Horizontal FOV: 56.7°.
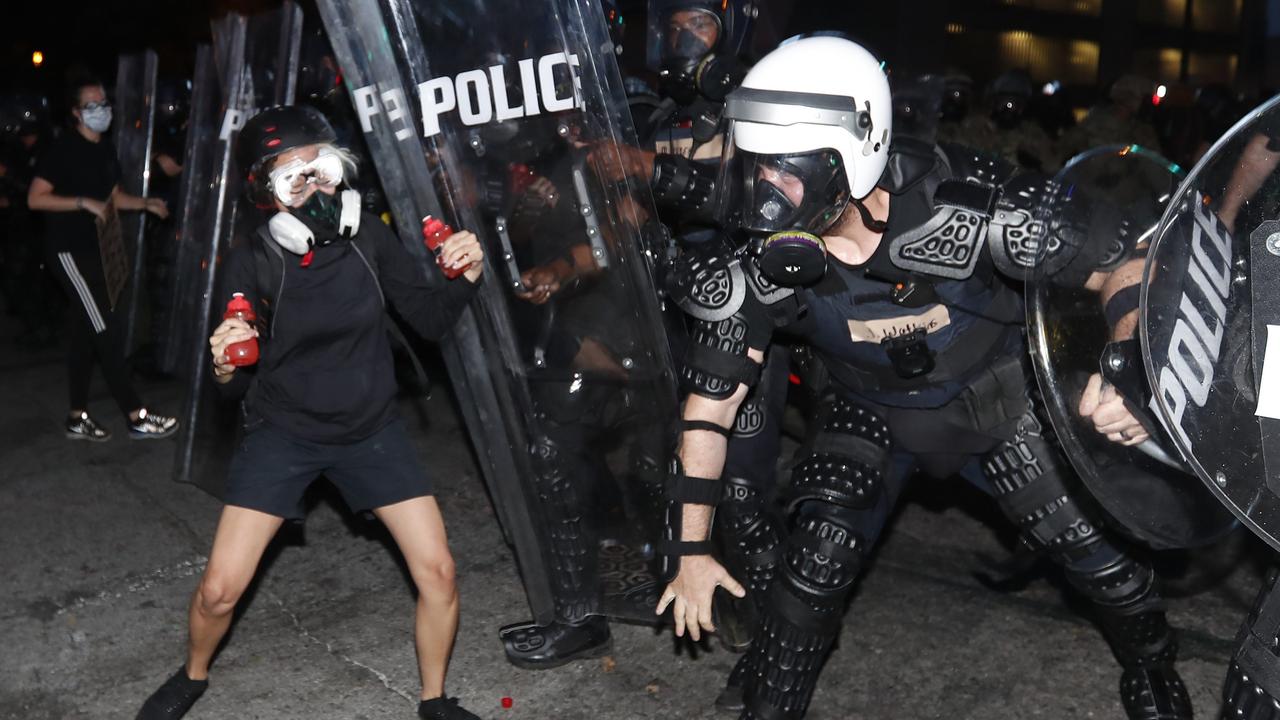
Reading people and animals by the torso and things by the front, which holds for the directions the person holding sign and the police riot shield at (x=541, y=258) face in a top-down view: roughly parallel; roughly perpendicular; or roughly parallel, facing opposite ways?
roughly perpendicular

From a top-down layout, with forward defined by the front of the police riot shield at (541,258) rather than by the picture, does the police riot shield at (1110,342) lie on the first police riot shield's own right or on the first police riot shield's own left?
on the first police riot shield's own left

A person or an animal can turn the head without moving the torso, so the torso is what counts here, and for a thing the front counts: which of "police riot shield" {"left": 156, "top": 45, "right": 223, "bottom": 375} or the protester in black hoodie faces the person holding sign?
the police riot shield

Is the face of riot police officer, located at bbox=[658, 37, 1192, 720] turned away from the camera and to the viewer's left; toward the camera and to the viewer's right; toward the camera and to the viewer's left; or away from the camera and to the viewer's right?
toward the camera and to the viewer's left

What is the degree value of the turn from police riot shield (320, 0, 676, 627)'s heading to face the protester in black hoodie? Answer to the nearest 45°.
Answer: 0° — it already faces them

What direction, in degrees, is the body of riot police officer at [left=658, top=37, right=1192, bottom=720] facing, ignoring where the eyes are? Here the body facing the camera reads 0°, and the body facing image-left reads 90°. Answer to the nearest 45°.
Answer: approximately 45°

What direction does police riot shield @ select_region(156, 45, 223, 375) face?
to the viewer's left

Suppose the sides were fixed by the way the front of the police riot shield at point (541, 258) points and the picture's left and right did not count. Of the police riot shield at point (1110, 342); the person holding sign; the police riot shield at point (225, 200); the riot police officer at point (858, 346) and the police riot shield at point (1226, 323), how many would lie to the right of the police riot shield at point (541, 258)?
2

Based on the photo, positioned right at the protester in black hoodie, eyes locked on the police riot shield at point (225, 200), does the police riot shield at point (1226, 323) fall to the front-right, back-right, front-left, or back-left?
back-right

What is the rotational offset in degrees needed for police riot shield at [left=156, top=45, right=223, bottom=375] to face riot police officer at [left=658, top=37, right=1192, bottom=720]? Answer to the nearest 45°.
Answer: approximately 90° to its left

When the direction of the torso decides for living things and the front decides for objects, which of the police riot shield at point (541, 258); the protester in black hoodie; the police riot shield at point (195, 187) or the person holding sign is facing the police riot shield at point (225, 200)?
the person holding sign

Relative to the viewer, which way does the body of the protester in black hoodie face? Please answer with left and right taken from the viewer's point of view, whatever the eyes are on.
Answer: facing the viewer

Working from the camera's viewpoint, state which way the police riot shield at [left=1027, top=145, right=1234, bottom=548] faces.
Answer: facing the viewer and to the left of the viewer

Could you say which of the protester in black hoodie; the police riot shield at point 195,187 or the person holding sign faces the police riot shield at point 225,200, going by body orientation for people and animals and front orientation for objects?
the person holding sign

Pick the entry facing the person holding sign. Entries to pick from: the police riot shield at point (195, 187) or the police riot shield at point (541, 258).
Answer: the police riot shield at point (195, 187)

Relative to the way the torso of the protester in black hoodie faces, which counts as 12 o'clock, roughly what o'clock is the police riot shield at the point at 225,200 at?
The police riot shield is roughly at 6 o'clock from the protester in black hoodie.

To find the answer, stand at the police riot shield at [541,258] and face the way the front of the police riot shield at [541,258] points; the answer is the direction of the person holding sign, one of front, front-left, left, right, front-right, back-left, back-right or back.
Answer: right
